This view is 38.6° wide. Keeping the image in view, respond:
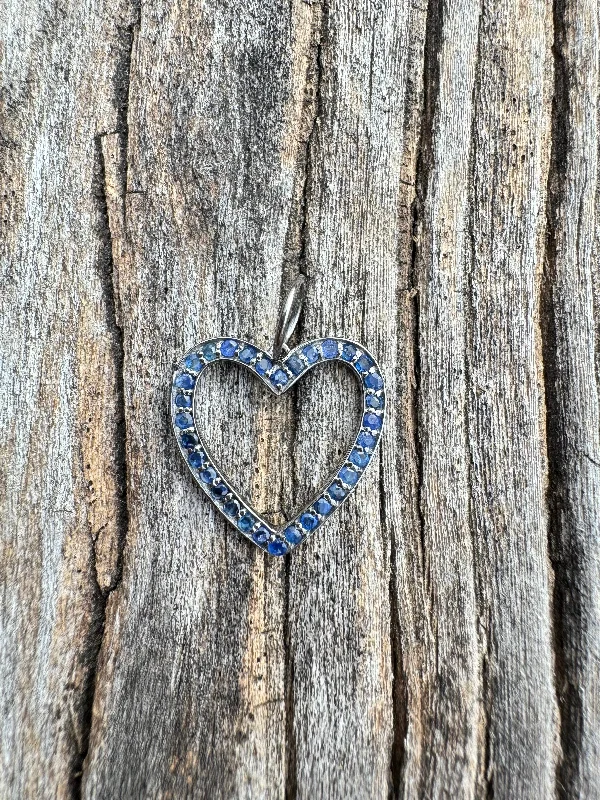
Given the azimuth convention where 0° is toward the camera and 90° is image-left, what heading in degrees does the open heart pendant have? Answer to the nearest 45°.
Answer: approximately 0°
